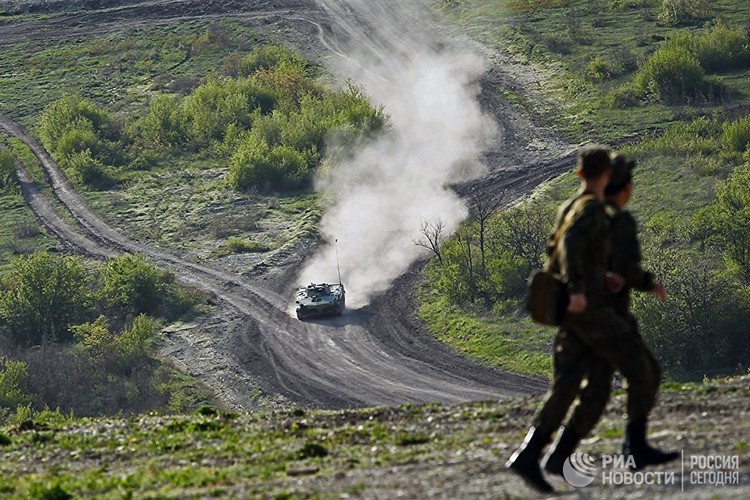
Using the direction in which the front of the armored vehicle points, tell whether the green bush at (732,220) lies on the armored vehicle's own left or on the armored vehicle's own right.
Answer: on the armored vehicle's own left

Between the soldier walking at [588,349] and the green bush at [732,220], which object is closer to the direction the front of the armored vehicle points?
the soldier walking

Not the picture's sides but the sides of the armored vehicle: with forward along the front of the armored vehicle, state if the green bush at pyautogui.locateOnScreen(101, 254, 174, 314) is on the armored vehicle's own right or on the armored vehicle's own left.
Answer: on the armored vehicle's own right

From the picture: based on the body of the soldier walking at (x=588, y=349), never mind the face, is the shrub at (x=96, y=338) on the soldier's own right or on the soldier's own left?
on the soldier's own left

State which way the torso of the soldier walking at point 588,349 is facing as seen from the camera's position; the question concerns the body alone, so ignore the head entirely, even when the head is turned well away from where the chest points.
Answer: to the viewer's right

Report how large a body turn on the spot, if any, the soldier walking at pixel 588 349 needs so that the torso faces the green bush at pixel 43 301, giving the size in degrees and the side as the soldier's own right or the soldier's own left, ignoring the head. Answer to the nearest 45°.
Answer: approximately 135° to the soldier's own left

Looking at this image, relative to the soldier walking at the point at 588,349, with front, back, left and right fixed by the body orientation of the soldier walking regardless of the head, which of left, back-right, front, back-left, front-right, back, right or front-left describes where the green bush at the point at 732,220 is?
left

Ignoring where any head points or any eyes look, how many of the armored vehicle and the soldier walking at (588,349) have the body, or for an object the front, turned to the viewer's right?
1

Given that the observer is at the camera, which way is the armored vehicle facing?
facing the viewer and to the left of the viewer

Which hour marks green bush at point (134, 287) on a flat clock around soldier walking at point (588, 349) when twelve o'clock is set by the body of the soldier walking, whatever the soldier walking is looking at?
The green bush is roughly at 8 o'clock from the soldier walking.

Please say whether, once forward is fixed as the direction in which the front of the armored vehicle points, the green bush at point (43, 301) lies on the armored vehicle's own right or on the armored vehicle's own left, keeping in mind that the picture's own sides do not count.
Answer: on the armored vehicle's own right

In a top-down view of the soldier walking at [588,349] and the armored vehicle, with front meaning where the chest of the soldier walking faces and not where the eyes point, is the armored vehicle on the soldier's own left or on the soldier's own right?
on the soldier's own left

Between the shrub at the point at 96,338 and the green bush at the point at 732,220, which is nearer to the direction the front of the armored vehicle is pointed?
the shrub

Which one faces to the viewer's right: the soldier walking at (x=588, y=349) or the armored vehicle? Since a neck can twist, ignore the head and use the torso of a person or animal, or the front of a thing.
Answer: the soldier walking
